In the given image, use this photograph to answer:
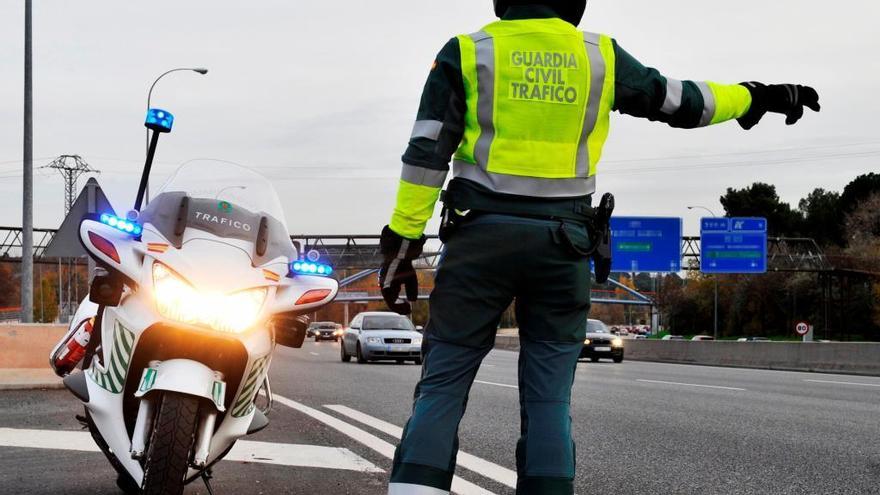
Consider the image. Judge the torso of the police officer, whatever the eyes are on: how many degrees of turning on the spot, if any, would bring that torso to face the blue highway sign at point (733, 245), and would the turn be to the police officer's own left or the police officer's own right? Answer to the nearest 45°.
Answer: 0° — they already face it

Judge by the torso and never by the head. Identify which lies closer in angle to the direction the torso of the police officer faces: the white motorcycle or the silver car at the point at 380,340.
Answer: the silver car

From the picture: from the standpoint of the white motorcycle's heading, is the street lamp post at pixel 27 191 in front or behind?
behind

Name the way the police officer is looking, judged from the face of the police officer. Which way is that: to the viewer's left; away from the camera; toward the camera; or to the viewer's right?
away from the camera

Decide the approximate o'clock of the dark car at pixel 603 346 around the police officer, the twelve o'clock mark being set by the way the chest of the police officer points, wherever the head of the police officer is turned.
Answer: The dark car is roughly at 12 o'clock from the police officer.

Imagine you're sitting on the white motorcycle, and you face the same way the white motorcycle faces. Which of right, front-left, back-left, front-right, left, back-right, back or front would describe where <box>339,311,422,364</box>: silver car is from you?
back

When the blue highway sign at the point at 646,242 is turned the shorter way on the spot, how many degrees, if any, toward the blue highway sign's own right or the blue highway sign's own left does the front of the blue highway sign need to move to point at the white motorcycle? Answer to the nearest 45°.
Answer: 0° — it already faces it

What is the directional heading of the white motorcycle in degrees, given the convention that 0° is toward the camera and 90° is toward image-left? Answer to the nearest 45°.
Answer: approximately 0°

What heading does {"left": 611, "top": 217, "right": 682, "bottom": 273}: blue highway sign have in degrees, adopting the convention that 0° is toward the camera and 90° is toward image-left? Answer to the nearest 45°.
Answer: approximately 0°

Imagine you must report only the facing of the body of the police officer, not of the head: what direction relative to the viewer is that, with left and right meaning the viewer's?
facing away from the viewer
